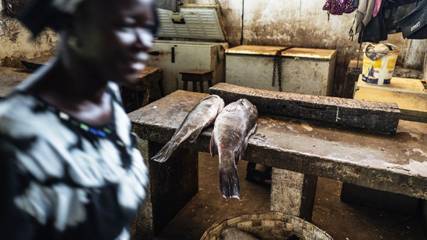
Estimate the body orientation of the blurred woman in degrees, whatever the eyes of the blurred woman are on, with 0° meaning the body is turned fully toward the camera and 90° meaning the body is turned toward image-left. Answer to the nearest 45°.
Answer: approximately 315°

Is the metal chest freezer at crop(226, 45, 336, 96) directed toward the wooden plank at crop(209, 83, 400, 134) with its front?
yes

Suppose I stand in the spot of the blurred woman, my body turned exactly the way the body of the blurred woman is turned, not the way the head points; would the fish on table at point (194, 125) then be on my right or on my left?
on my left

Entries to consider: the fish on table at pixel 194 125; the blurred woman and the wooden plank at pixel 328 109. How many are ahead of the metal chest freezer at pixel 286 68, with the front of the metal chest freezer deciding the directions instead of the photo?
3

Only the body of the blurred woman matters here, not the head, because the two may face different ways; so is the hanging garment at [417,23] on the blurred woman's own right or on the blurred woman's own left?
on the blurred woman's own left

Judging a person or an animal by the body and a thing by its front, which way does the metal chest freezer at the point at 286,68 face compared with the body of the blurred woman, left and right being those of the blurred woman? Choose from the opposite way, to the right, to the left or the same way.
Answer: to the right
